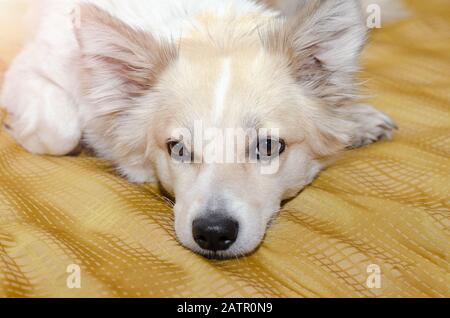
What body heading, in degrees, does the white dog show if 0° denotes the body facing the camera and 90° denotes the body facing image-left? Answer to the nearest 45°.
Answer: approximately 0°
